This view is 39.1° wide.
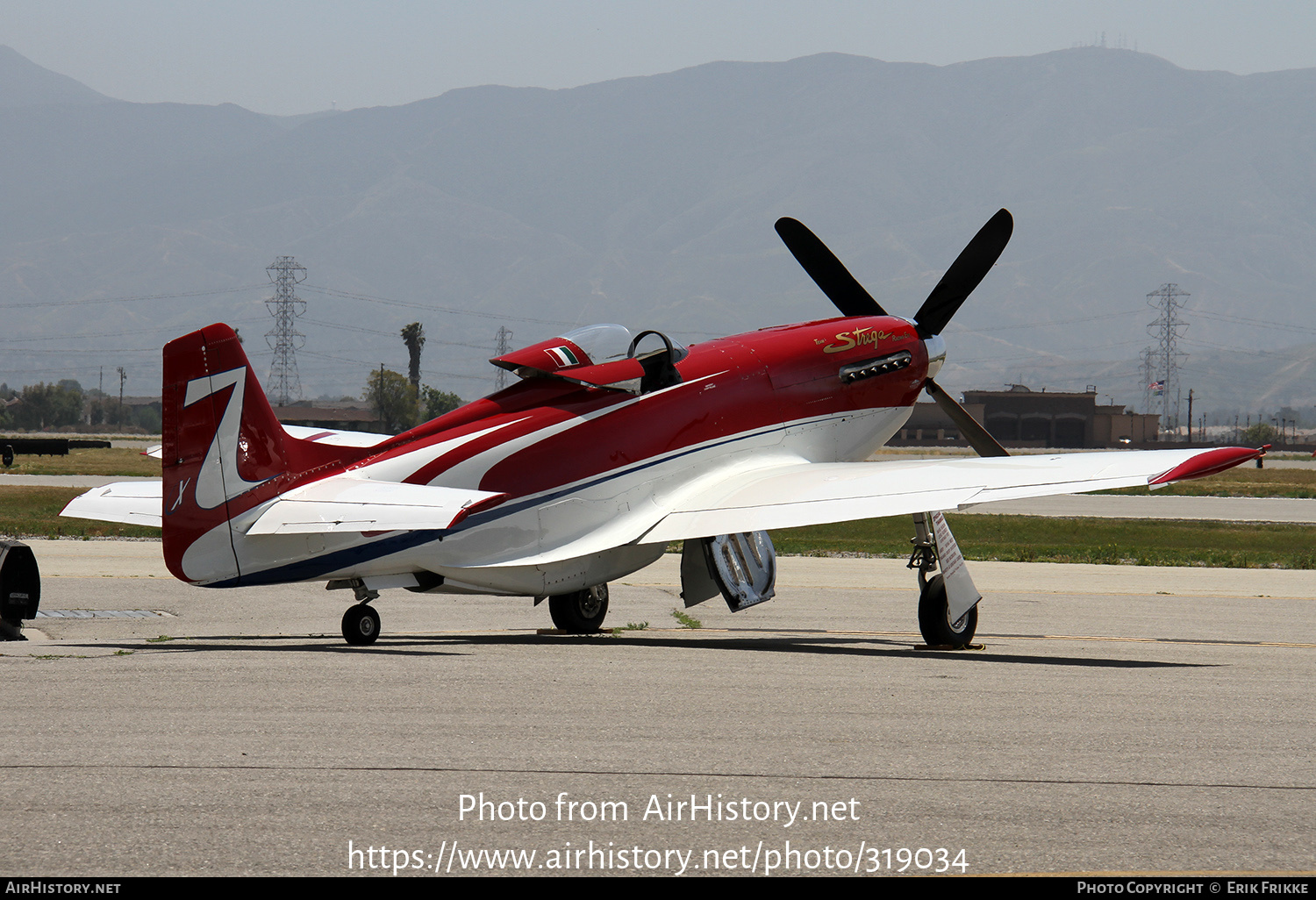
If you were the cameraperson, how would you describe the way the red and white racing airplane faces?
facing away from the viewer and to the right of the viewer
